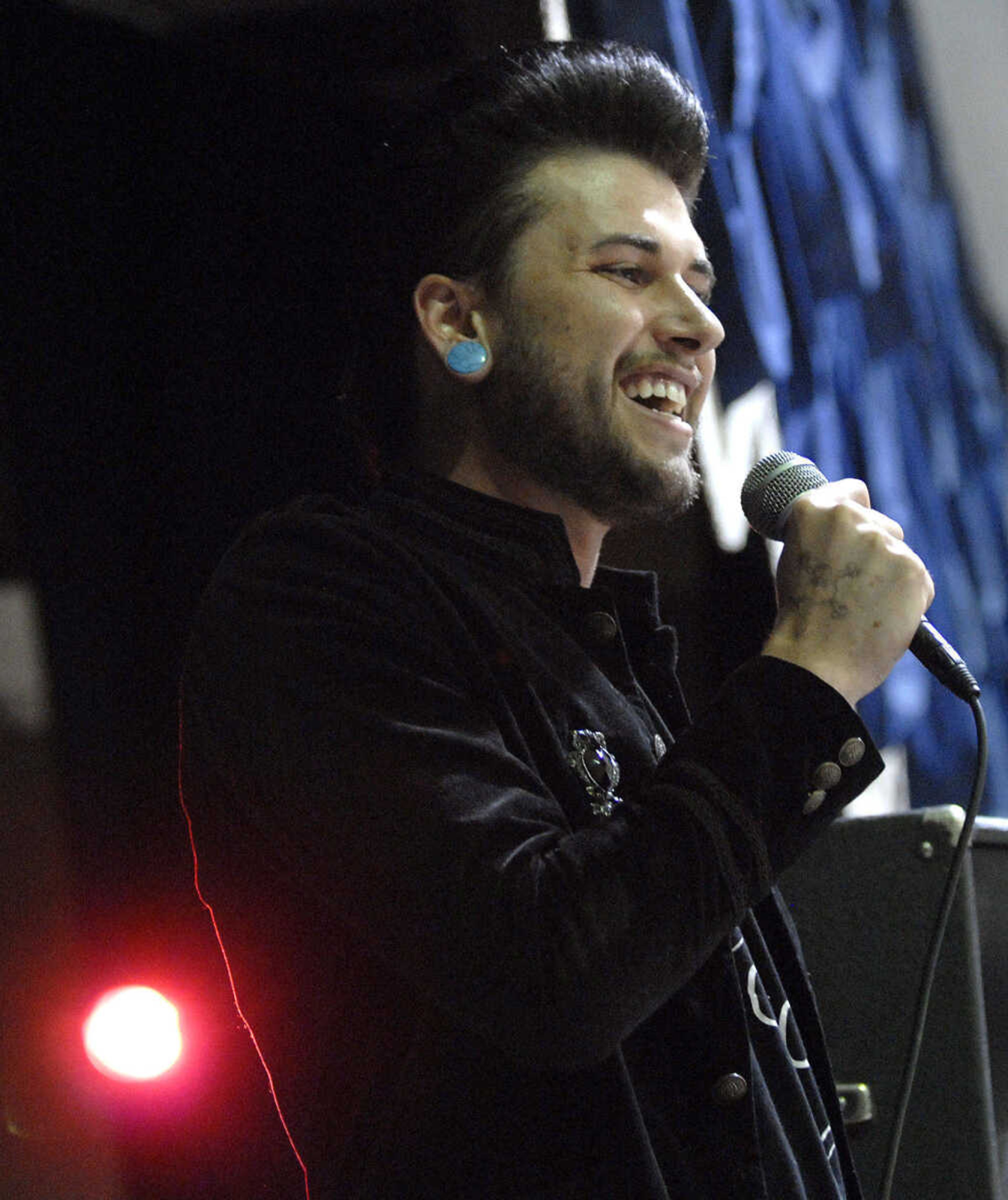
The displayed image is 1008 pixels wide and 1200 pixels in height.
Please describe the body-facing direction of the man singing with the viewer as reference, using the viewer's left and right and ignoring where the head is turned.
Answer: facing the viewer and to the right of the viewer

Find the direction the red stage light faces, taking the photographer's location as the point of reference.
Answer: facing the viewer

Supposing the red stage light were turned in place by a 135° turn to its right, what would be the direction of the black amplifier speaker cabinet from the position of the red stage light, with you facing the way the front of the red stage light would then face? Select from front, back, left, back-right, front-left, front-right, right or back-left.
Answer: back-right

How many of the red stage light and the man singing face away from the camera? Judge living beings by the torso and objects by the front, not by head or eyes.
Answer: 0

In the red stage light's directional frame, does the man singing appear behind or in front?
in front

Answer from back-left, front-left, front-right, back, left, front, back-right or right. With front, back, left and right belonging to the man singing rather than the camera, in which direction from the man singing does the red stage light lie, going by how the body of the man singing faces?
back
